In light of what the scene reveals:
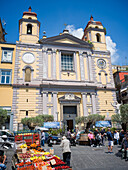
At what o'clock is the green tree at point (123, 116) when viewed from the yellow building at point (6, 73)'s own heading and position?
The green tree is roughly at 10 o'clock from the yellow building.

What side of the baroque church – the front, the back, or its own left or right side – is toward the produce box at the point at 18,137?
front

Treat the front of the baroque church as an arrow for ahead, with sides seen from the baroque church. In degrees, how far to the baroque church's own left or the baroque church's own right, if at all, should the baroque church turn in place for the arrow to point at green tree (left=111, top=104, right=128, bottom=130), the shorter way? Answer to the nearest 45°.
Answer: approximately 45° to the baroque church's own left

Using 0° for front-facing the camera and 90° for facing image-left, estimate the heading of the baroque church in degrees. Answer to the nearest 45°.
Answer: approximately 0°

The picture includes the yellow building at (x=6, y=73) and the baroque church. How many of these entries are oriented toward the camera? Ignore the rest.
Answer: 2

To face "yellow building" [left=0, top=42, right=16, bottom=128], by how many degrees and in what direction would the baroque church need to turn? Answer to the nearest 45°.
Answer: approximately 90° to its right

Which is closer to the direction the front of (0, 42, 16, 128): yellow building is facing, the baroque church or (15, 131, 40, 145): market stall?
the market stall
